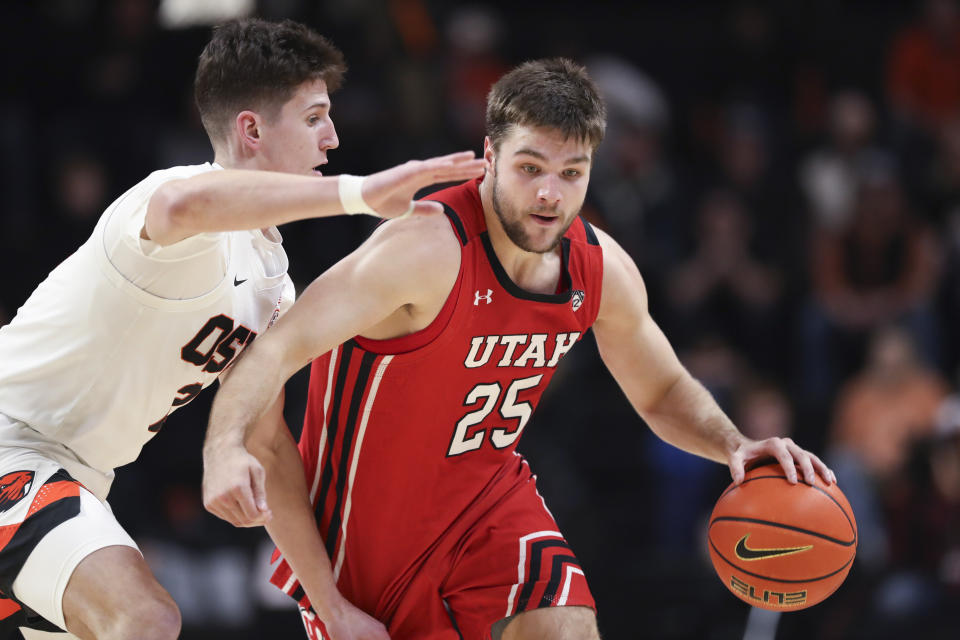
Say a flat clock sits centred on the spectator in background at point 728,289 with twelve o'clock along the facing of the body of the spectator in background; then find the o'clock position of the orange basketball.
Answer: The orange basketball is roughly at 12 o'clock from the spectator in background.

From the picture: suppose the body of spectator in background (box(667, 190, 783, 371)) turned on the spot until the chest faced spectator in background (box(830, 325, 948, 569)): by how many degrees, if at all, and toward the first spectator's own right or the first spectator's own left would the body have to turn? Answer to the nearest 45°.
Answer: approximately 45° to the first spectator's own left

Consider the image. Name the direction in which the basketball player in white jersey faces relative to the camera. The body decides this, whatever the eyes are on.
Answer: to the viewer's right

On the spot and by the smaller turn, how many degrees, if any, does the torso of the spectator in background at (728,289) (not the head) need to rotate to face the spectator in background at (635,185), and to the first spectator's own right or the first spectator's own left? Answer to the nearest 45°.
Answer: approximately 135° to the first spectator's own right

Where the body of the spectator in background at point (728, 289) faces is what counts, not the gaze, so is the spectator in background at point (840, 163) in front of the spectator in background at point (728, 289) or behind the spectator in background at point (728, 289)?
behind

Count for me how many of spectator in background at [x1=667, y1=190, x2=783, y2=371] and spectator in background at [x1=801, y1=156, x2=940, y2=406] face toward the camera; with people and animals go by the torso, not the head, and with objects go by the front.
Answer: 2

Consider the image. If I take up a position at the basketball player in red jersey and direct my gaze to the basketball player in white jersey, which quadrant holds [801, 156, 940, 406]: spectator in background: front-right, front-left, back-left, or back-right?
back-right

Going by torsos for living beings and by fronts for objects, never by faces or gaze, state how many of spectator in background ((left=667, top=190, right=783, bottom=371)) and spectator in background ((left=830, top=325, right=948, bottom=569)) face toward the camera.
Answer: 2

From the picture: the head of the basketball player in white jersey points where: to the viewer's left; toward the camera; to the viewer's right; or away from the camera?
to the viewer's right
